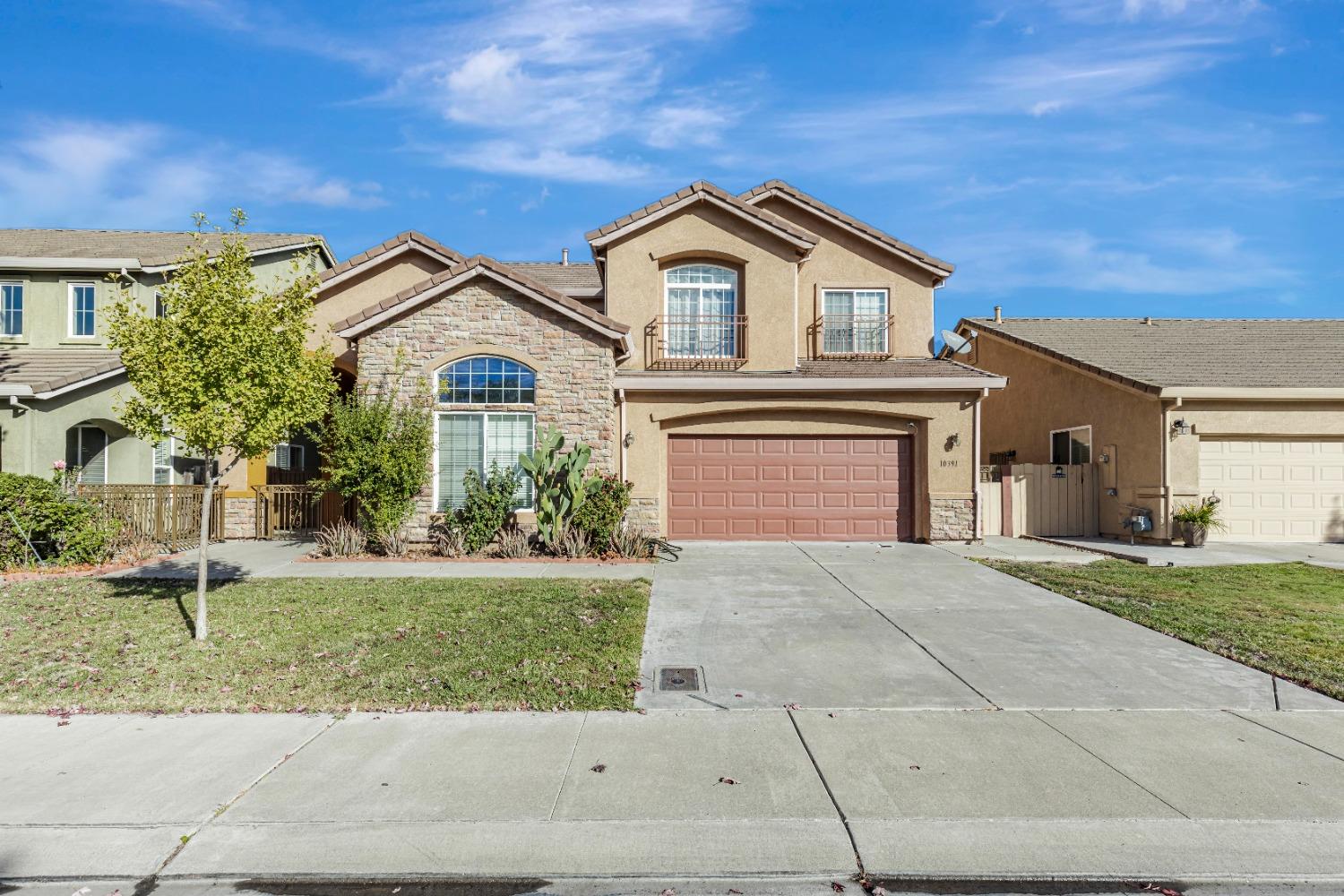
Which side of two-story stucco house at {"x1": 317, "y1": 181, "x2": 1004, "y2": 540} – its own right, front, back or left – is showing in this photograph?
front

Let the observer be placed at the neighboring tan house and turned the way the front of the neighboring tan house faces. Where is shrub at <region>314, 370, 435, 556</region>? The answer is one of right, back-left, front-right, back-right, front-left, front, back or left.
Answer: front-right

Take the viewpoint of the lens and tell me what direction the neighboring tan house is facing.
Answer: facing the viewer

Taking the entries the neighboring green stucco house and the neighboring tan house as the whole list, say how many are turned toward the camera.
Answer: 2

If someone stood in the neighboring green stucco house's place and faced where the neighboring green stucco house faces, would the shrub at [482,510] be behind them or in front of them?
in front

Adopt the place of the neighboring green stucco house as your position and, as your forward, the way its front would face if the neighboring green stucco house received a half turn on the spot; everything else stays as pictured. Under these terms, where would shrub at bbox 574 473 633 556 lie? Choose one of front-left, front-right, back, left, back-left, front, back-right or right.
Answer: back-right

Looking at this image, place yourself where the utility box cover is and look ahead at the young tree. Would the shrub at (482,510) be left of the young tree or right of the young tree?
right

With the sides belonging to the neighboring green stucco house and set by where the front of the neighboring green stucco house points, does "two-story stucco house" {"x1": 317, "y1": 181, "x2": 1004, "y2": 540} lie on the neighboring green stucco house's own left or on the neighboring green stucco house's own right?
on the neighboring green stucco house's own left

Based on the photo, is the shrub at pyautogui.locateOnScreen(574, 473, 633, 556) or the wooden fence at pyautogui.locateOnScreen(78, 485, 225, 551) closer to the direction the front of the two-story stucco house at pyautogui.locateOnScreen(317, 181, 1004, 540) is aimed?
the shrub

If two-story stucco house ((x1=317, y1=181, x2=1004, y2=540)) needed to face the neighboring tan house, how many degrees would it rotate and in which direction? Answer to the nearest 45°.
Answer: approximately 90° to its left

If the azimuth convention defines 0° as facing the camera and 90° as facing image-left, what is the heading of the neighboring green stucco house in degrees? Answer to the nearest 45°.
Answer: approximately 0°

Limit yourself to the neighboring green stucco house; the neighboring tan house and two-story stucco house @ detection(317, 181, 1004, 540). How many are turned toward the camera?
3

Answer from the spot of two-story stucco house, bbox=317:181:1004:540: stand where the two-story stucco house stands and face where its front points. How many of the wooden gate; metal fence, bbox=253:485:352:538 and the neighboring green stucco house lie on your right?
2

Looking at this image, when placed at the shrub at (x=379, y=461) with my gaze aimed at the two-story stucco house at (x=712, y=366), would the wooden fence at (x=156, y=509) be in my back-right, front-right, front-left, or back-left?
back-left
